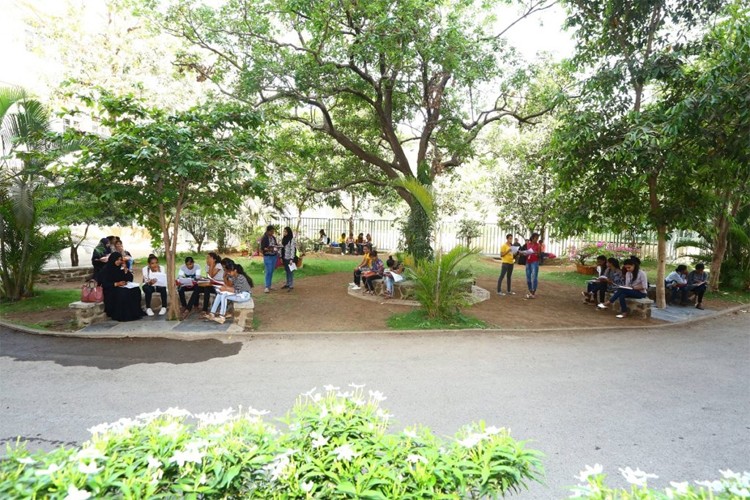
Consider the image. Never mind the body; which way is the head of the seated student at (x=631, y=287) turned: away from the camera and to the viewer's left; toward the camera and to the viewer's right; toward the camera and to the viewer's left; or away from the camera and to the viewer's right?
toward the camera and to the viewer's left

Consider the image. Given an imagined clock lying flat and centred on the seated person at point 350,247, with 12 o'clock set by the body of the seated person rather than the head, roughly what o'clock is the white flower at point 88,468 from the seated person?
The white flower is roughly at 12 o'clock from the seated person.

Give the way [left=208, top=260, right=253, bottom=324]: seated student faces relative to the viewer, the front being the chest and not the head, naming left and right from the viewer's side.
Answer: facing to the left of the viewer

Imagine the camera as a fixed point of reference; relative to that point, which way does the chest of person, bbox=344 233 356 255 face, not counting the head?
toward the camera

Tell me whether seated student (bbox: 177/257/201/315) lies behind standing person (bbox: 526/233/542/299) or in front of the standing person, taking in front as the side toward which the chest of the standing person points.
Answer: in front

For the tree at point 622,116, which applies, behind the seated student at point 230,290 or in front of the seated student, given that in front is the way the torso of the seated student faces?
behind

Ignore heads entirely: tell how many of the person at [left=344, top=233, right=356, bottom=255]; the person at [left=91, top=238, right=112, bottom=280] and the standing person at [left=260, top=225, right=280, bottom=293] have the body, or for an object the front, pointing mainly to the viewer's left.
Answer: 0

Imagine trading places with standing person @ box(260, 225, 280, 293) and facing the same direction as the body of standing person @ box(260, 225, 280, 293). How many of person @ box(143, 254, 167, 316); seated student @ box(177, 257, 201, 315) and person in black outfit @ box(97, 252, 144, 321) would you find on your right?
3

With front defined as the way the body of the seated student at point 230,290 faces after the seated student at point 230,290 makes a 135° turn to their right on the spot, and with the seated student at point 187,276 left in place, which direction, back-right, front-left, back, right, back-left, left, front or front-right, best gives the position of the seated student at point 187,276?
left

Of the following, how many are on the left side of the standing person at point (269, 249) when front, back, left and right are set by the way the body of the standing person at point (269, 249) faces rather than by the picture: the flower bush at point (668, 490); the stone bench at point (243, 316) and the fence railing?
1

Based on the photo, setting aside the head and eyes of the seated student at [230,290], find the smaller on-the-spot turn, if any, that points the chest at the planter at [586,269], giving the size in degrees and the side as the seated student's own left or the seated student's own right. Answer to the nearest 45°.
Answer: approximately 180°
